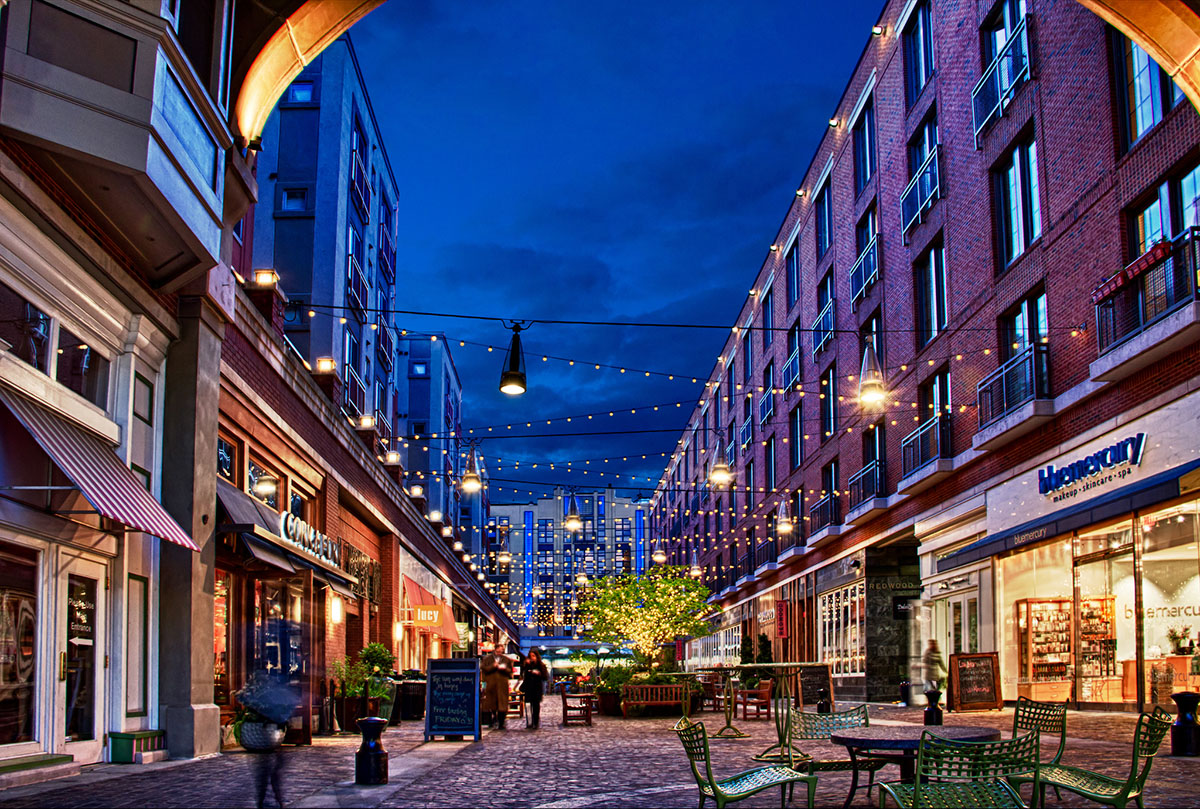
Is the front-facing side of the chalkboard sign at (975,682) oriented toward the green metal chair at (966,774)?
yes

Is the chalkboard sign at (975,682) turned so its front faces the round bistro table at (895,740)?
yes

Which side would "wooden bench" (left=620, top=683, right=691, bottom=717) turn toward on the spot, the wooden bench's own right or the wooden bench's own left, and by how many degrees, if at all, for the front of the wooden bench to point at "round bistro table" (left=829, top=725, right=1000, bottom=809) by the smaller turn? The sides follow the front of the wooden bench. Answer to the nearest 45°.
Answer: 0° — it already faces it

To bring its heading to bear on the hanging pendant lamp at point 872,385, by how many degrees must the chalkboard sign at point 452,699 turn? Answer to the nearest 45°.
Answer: approximately 90° to its left

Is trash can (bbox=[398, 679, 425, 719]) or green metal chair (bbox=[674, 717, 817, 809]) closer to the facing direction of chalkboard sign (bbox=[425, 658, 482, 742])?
the green metal chair
